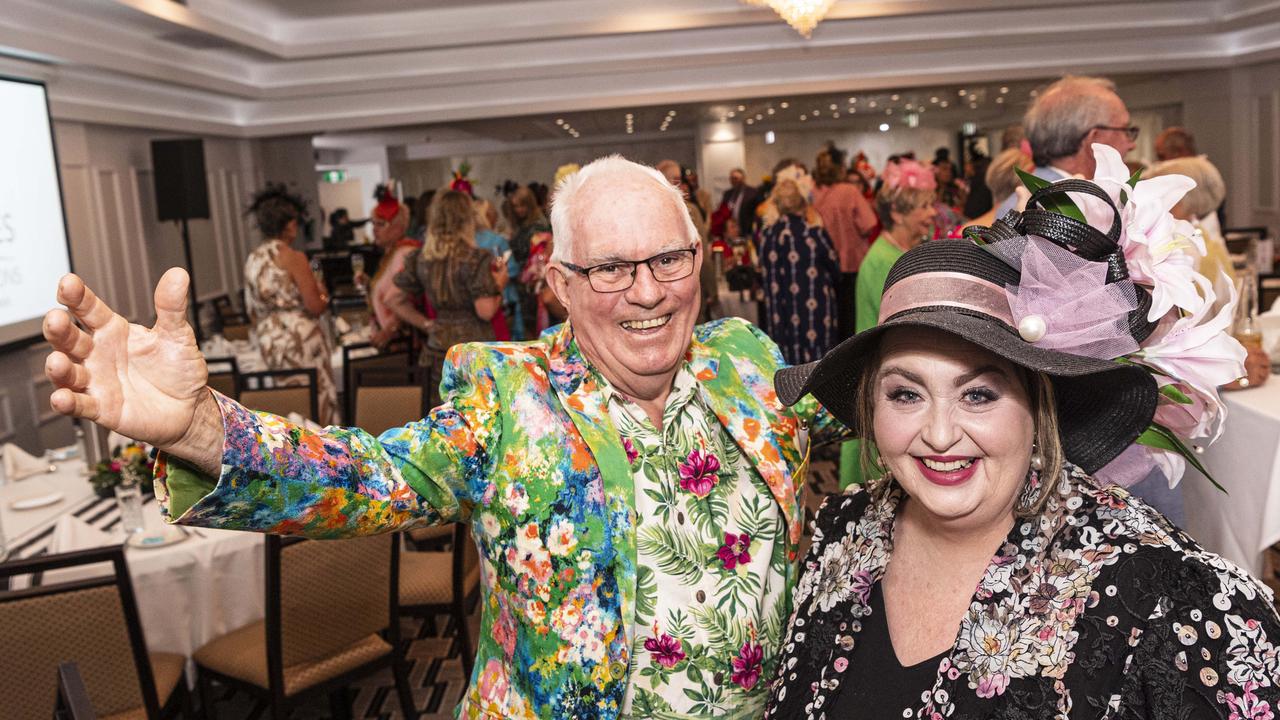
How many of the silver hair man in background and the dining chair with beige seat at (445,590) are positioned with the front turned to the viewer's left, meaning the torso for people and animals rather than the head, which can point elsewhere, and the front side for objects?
1

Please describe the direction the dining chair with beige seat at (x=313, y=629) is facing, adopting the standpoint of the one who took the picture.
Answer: facing away from the viewer and to the left of the viewer
